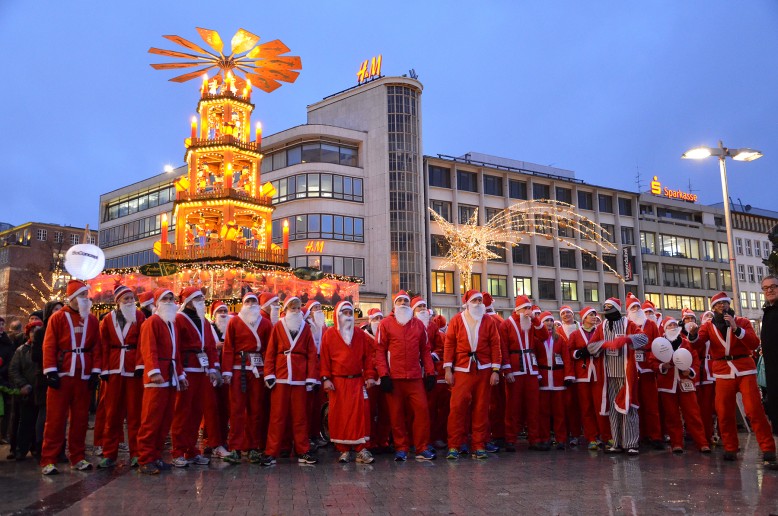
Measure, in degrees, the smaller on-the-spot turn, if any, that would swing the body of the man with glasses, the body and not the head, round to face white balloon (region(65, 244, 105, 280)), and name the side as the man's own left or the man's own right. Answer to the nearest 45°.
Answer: approximately 45° to the man's own right

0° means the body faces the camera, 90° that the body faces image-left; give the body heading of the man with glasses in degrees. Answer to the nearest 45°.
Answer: approximately 45°
